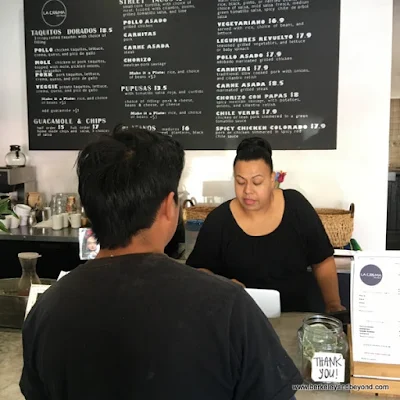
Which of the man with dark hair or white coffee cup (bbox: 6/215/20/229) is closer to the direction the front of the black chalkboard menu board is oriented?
the man with dark hair

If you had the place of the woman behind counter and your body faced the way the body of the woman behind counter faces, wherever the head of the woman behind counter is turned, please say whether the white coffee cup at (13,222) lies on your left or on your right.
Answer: on your right

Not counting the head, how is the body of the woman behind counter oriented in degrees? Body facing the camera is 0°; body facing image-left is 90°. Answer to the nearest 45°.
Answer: approximately 0°

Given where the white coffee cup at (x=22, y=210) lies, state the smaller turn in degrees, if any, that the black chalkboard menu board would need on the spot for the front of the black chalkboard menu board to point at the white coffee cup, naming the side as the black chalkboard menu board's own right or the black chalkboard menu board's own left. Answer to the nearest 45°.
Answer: approximately 90° to the black chalkboard menu board's own right

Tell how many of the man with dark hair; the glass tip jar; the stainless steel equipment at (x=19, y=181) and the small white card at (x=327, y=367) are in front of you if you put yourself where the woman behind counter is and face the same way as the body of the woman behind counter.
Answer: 3

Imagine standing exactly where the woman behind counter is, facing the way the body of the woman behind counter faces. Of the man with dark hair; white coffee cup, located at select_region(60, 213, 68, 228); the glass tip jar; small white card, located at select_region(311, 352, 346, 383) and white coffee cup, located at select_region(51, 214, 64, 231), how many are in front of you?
3
